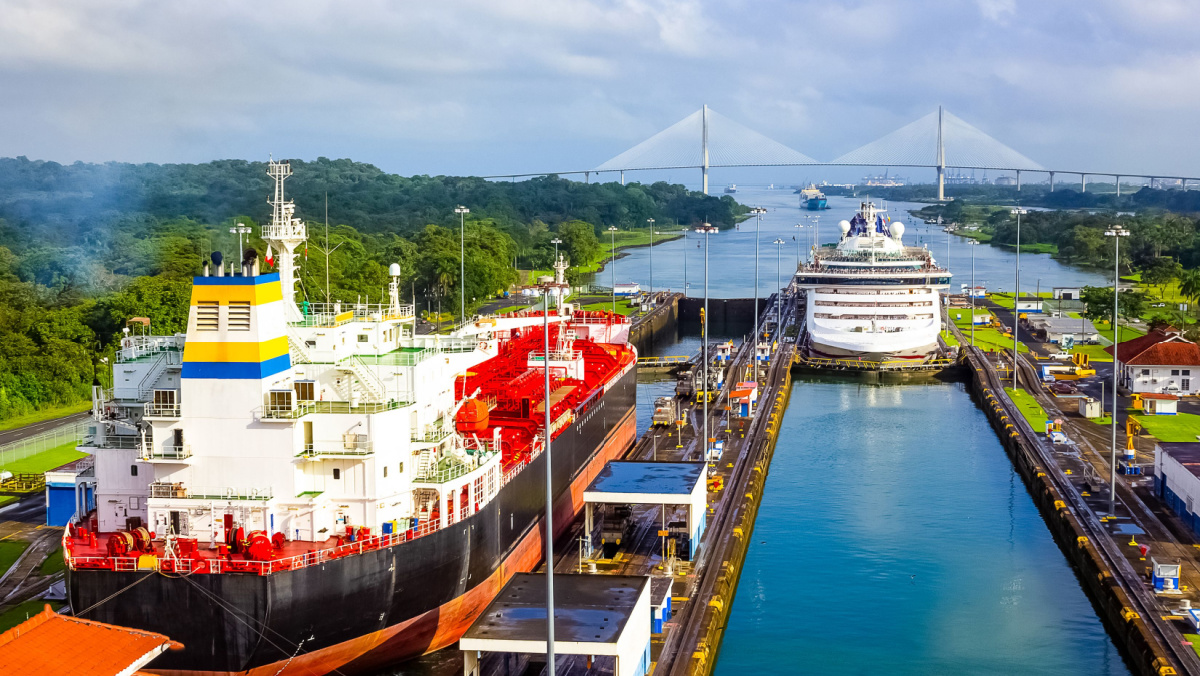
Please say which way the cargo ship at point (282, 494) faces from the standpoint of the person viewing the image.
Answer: facing away from the viewer and to the right of the viewer

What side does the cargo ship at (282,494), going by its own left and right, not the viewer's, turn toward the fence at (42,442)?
left

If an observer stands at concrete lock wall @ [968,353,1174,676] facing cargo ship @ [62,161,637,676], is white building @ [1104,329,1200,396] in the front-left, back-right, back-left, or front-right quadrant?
back-right

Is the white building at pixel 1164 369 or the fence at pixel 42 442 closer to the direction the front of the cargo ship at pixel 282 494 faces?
the white building

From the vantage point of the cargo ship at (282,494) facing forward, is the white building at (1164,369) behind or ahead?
ahead
